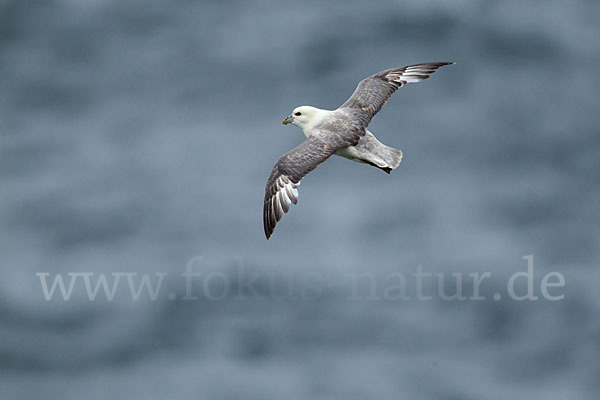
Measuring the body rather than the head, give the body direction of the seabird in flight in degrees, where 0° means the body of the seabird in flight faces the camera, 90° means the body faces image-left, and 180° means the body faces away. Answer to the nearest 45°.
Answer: approximately 90°
